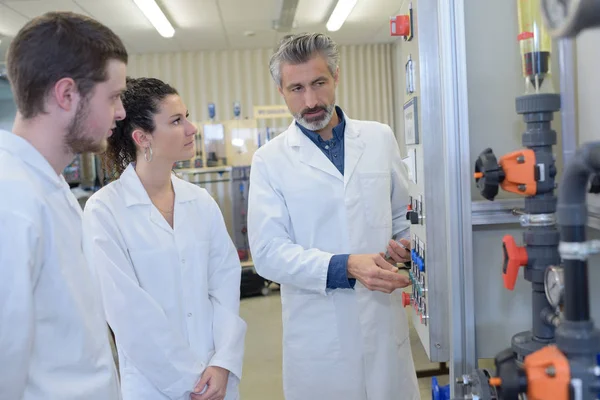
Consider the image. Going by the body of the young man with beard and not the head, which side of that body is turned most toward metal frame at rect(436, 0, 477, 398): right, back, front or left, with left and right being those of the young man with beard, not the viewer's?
front

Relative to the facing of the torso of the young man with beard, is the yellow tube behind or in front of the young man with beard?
in front

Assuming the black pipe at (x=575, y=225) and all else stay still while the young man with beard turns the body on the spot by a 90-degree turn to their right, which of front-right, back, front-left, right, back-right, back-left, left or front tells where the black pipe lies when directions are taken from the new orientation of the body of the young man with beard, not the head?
front-left

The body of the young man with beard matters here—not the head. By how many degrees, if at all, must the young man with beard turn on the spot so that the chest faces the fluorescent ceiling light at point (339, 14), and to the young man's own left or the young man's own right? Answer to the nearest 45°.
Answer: approximately 45° to the young man's own left

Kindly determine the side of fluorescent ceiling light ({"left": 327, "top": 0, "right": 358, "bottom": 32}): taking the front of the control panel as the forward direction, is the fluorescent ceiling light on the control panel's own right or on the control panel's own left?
on the control panel's own right

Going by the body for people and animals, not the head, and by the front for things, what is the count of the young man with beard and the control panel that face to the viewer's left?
1

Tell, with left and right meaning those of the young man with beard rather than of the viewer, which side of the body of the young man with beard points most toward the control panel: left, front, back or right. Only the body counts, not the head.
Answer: front

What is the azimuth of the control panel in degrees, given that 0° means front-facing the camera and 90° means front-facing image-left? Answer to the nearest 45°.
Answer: approximately 90°

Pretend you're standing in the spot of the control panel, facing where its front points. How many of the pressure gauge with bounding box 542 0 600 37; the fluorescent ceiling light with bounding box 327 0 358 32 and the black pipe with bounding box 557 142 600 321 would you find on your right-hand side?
1

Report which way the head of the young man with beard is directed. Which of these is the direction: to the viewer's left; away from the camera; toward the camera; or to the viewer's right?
to the viewer's right

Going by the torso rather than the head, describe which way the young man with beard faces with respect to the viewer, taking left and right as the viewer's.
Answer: facing to the right of the viewer
